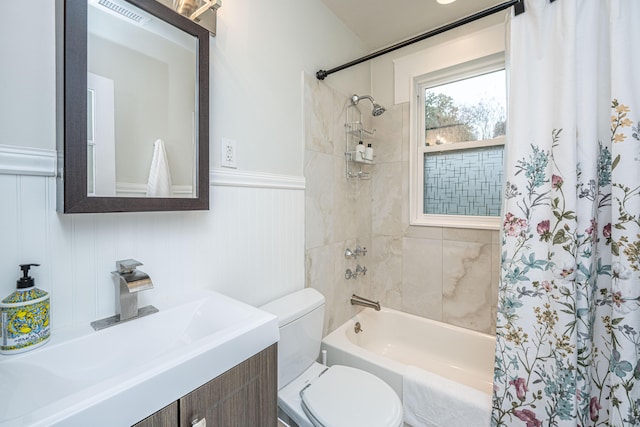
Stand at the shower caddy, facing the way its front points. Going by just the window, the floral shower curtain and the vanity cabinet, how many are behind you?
0

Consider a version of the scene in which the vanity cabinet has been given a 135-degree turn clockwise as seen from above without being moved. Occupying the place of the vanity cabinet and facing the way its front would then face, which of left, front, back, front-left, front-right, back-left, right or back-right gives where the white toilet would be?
back-right

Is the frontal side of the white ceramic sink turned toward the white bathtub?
no

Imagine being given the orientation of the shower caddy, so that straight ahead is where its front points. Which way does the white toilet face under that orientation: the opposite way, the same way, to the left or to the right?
the same way

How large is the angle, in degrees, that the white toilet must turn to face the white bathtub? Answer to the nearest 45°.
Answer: approximately 90° to its left

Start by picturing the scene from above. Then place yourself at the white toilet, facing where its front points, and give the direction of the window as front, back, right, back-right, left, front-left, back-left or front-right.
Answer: left

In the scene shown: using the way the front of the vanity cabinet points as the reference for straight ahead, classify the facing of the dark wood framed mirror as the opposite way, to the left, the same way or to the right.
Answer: the same way

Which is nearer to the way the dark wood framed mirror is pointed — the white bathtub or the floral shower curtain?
the floral shower curtain

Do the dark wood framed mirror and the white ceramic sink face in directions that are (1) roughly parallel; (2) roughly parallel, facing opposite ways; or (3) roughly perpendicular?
roughly parallel

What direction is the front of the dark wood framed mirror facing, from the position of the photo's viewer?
facing the viewer and to the right of the viewer

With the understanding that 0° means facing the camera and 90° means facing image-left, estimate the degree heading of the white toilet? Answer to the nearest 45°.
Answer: approximately 315°

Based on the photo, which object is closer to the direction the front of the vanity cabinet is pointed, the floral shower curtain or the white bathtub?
the floral shower curtain

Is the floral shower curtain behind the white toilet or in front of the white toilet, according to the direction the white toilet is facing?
in front
